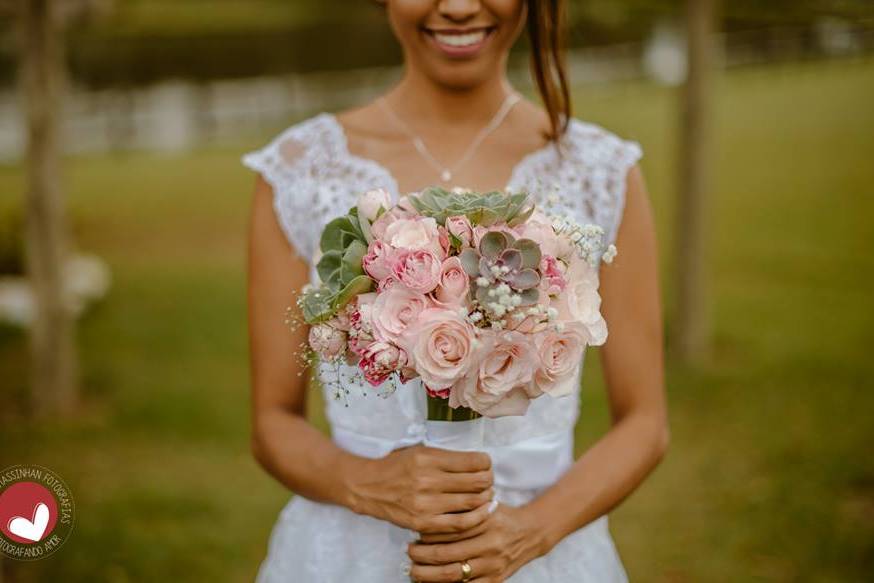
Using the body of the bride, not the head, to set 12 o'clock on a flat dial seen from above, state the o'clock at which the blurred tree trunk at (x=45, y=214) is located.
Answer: The blurred tree trunk is roughly at 5 o'clock from the bride.

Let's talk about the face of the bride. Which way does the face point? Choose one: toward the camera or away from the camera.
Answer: toward the camera

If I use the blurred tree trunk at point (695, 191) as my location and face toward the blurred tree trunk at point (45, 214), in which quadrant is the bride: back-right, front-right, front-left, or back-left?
front-left

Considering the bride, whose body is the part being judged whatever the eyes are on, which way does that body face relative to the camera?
toward the camera

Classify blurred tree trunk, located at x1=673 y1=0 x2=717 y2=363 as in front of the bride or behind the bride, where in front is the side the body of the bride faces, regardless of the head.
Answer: behind

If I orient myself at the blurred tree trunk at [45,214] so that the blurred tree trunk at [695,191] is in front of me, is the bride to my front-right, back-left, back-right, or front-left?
front-right

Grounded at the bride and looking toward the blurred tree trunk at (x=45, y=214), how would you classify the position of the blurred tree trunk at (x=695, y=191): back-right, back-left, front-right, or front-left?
front-right
